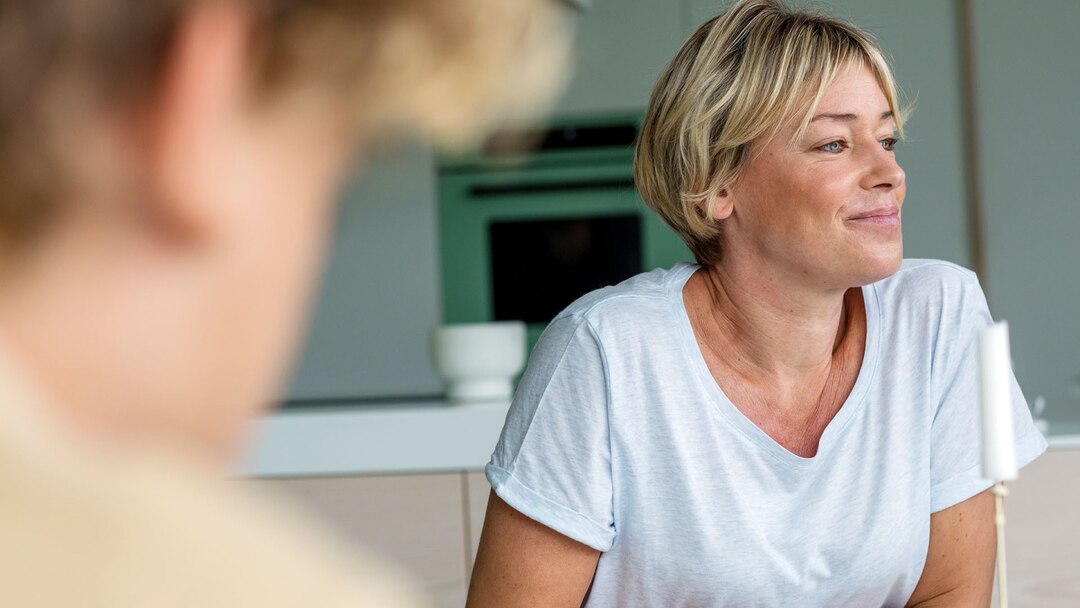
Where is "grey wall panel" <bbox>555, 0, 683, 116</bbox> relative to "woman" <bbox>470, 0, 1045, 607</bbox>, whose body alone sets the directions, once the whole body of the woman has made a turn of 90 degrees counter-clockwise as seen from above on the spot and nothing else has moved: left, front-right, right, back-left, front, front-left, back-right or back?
front-left

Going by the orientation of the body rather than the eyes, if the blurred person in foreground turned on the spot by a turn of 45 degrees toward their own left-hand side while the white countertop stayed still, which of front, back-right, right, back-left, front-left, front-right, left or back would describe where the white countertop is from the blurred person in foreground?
front

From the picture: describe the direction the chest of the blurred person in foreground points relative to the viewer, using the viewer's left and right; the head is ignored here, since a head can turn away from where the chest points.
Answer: facing away from the viewer and to the right of the viewer

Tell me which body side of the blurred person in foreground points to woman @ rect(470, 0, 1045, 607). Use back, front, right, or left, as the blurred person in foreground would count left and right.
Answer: front

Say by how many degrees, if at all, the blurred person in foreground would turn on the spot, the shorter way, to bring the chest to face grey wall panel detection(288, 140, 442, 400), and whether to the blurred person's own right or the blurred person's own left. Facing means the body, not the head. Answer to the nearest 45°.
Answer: approximately 45° to the blurred person's own left

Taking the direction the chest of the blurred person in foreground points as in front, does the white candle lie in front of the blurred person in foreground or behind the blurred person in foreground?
in front

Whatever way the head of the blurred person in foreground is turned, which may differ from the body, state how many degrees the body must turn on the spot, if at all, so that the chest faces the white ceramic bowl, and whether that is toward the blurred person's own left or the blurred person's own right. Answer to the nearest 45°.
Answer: approximately 45° to the blurred person's own left

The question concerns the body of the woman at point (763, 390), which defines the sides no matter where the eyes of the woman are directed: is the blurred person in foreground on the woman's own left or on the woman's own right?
on the woman's own right

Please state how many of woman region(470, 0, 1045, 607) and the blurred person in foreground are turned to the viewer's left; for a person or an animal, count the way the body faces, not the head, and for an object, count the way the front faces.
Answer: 0

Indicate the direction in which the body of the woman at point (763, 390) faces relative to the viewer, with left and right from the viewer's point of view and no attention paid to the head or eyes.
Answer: facing the viewer and to the right of the viewer

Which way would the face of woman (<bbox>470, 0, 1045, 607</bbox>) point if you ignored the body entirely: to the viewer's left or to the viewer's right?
to the viewer's right

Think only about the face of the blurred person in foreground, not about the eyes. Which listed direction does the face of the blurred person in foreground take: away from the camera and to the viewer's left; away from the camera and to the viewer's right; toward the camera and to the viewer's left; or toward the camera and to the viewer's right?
away from the camera and to the viewer's right

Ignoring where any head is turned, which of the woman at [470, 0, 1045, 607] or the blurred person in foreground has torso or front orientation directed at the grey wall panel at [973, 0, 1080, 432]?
the blurred person in foreground

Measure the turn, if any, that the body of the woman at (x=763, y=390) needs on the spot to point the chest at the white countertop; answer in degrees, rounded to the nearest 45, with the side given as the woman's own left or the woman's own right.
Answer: approximately 180°

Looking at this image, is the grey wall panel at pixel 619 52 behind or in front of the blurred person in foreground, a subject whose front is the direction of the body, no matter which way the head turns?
in front

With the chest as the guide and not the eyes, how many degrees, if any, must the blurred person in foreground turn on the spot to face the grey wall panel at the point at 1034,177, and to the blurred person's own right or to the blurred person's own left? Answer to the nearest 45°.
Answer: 0° — they already face it

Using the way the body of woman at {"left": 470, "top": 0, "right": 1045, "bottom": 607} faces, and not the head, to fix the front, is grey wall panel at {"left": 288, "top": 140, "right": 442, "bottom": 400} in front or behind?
behind
